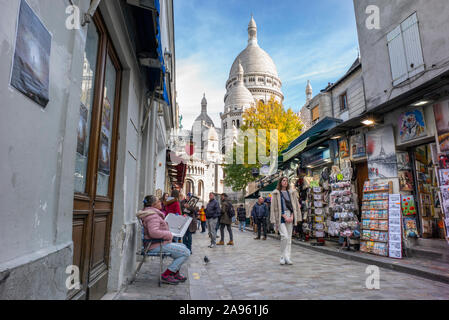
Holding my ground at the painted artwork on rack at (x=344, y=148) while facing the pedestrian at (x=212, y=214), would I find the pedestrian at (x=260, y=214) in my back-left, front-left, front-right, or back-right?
front-right

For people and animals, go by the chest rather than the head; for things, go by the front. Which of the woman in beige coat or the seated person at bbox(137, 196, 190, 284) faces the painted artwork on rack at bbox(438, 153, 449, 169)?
the seated person

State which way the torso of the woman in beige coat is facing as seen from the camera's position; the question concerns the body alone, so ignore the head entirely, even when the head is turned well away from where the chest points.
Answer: toward the camera

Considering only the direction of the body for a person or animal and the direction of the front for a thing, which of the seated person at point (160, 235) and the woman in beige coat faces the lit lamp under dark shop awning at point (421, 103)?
the seated person

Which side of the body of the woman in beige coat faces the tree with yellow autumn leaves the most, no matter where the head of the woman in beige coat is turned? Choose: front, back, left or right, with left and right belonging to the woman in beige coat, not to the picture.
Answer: back

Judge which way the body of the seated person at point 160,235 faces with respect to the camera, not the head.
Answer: to the viewer's right

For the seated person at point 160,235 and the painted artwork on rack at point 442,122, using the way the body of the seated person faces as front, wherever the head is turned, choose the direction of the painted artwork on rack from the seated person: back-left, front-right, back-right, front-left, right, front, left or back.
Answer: front

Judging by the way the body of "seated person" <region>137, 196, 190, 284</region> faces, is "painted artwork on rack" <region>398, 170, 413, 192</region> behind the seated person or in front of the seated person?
in front

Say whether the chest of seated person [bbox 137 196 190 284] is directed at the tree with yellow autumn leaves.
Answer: no

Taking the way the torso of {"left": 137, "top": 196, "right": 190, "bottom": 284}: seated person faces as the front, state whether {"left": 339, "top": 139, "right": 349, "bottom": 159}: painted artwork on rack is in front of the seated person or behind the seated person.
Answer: in front

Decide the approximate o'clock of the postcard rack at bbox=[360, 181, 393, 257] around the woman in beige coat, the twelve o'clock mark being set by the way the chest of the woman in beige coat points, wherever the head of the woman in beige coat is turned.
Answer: The postcard rack is roughly at 8 o'clock from the woman in beige coat.

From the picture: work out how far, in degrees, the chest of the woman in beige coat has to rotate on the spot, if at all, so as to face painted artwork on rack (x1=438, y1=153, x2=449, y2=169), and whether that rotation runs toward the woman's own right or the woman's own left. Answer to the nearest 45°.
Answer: approximately 90° to the woman's own left

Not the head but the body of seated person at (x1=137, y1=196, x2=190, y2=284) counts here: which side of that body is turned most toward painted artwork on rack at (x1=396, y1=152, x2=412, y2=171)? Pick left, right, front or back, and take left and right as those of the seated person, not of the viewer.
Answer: front

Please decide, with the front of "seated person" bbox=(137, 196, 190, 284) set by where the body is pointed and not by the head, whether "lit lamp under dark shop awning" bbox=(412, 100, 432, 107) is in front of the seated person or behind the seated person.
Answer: in front

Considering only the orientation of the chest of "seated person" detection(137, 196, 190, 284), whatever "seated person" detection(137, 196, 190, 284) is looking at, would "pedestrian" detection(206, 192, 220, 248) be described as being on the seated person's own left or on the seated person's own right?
on the seated person's own left

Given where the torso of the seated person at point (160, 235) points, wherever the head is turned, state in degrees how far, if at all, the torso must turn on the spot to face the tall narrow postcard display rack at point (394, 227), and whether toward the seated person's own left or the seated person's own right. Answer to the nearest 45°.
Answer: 0° — they already face it

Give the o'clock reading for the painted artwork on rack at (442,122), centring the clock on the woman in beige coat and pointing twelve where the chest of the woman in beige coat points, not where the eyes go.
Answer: The painted artwork on rack is roughly at 9 o'clock from the woman in beige coat.

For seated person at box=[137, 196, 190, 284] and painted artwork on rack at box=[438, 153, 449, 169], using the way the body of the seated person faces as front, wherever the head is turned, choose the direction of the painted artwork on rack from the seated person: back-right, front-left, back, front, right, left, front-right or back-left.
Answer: front
